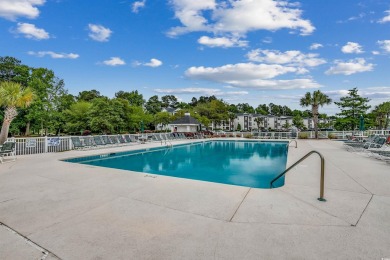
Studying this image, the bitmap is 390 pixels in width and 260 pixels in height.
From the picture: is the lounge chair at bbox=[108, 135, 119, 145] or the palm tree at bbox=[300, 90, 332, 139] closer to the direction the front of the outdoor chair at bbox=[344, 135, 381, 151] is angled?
the lounge chair

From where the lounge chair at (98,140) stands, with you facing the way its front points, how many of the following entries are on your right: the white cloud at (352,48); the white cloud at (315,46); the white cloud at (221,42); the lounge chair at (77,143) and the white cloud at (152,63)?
1

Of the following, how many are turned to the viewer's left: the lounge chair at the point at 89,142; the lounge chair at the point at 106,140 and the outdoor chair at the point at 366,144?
1

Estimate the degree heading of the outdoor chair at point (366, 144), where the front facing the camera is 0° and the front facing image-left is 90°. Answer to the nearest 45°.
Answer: approximately 90°

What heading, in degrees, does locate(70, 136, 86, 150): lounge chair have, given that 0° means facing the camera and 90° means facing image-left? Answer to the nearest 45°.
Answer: approximately 315°

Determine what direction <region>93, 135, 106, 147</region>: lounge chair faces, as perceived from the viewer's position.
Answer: facing the viewer and to the right of the viewer

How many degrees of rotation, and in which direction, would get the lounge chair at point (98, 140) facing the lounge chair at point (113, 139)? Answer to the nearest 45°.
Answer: approximately 90° to its left

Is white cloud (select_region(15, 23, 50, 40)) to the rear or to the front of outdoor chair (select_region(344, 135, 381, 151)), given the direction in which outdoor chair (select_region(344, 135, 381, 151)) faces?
to the front

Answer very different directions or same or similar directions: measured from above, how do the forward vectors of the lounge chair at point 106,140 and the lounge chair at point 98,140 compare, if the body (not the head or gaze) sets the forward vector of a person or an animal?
same or similar directions

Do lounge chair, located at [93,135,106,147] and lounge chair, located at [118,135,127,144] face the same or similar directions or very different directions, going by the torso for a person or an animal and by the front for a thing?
same or similar directions

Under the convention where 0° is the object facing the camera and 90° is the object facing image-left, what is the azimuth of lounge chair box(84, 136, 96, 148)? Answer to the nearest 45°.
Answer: approximately 315°

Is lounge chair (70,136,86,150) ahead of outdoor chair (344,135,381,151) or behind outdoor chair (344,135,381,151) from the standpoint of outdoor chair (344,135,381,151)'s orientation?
ahead
